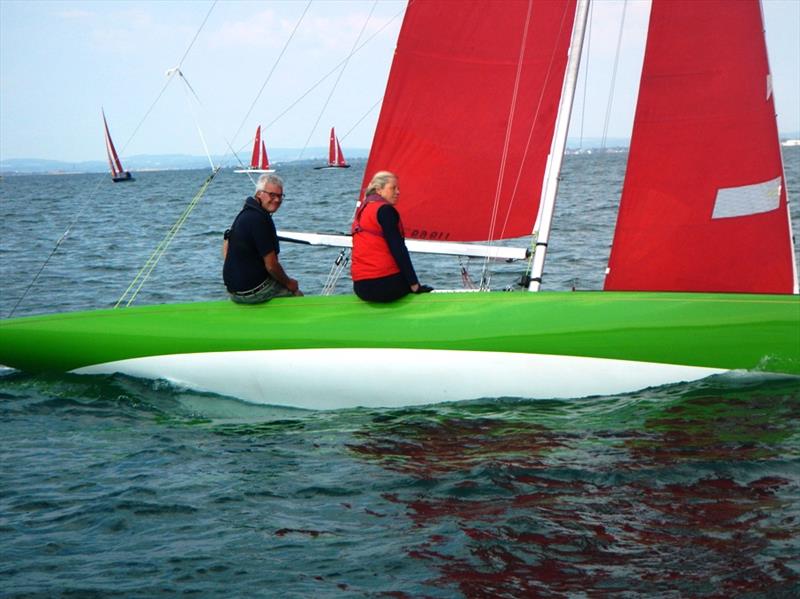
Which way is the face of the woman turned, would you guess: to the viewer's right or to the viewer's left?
to the viewer's right

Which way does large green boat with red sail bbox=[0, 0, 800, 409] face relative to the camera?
to the viewer's right

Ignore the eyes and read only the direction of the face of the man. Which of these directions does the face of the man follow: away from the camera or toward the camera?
toward the camera

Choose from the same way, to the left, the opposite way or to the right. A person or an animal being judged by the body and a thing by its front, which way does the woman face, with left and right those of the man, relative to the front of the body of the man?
the same way

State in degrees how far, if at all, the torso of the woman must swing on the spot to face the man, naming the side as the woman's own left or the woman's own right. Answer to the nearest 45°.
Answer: approximately 135° to the woman's own left

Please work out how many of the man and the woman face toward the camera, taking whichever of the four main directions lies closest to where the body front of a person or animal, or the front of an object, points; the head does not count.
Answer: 0

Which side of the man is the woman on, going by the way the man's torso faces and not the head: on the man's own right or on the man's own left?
on the man's own right

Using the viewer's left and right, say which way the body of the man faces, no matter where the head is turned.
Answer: facing away from the viewer and to the right of the viewer
